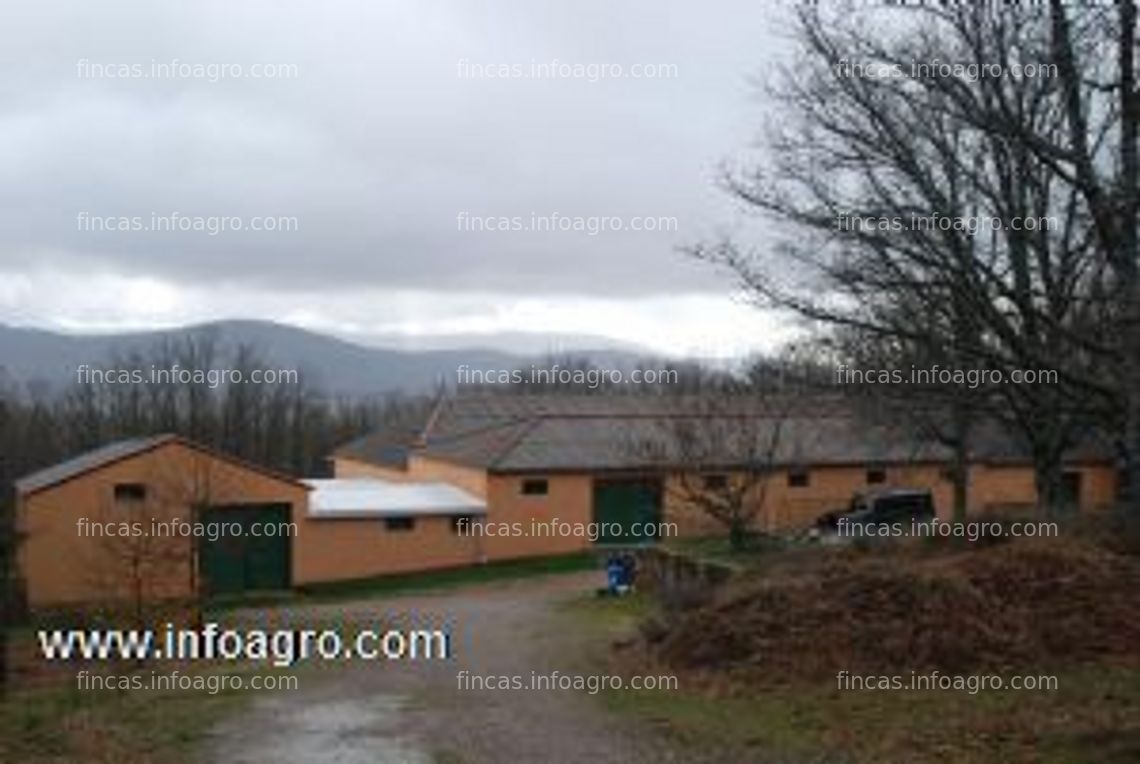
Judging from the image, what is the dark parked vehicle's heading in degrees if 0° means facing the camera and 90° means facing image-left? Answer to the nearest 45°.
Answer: approximately 90°

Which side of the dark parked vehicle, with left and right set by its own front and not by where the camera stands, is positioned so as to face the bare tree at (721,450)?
front

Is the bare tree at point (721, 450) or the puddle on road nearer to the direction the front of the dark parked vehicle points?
the bare tree

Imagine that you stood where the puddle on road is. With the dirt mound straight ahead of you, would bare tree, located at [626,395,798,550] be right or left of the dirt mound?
left

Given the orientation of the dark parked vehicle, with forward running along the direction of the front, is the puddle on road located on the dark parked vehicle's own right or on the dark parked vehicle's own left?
on the dark parked vehicle's own left

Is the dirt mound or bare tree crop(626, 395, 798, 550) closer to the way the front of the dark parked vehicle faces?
the bare tree

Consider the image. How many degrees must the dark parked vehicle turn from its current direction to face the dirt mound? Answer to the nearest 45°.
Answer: approximately 90° to its left
